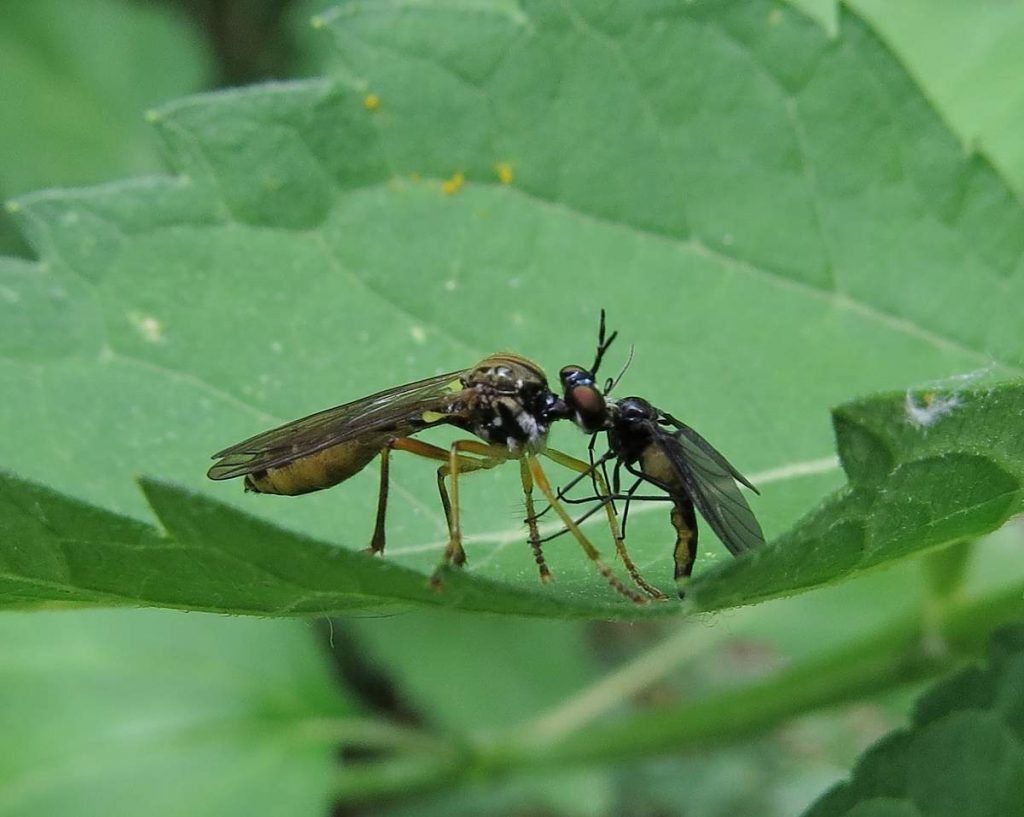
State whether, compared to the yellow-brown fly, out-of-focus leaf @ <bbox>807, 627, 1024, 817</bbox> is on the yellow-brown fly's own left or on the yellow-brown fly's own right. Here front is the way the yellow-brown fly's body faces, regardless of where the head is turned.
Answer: on the yellow-brown fly's own right

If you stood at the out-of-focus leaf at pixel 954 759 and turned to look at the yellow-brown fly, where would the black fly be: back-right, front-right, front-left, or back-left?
front-right

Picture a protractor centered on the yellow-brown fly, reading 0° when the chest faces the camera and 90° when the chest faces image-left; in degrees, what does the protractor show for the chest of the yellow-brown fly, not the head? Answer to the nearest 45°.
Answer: approximately 270°

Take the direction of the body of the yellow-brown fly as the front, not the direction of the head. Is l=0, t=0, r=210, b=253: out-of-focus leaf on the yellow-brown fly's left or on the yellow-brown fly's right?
on the yellow-brown fly's left
